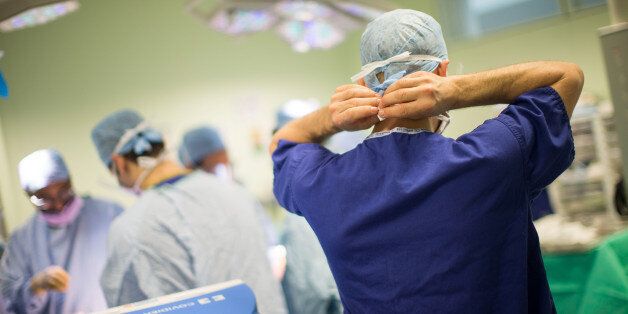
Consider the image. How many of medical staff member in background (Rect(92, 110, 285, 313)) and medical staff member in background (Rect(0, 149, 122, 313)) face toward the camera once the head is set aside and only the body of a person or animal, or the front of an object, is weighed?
1

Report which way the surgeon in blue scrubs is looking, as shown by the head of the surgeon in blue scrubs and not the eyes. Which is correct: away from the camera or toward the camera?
away from the camera

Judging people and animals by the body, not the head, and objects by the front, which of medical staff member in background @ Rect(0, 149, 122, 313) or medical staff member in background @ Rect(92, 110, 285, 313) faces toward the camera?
medical staff member in background @ Rect(0, 149, 122, 313)

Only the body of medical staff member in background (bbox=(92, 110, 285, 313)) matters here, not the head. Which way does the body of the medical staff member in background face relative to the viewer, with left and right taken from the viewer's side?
facing away from the viewer and to the left of the viewer

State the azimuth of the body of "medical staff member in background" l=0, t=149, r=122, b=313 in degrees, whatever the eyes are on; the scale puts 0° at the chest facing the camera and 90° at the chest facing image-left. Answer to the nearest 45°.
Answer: approximately 0°
